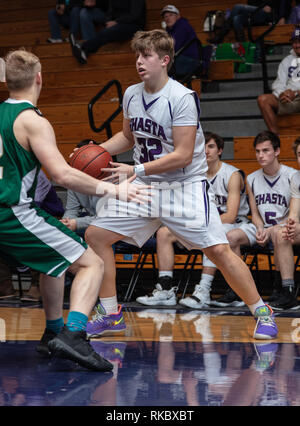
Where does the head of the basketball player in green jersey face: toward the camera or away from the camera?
away from the camera

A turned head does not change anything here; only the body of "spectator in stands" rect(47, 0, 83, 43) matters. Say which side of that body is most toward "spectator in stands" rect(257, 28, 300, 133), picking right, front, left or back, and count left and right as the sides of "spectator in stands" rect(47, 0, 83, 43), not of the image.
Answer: left

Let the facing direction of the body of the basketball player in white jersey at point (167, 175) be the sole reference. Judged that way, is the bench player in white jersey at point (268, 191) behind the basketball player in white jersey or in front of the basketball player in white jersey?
behind

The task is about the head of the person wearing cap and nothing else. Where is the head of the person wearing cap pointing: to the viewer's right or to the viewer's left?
to the viewer's left

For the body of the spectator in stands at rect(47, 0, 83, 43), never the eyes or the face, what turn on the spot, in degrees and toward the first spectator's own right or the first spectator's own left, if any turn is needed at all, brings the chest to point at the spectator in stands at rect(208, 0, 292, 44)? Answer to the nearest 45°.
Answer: approximately 90° to the first spectator's own left

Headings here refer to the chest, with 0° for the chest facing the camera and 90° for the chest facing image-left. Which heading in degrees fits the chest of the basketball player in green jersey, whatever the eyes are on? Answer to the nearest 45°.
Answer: approximately 225°

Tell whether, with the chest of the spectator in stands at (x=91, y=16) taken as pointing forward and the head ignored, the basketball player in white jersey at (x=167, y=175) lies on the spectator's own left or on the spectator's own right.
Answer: on the spectator's own left

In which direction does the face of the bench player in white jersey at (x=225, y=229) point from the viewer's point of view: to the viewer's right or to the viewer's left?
to the viewer's left

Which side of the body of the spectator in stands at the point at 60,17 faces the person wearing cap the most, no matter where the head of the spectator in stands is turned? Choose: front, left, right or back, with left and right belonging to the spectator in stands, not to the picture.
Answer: left
